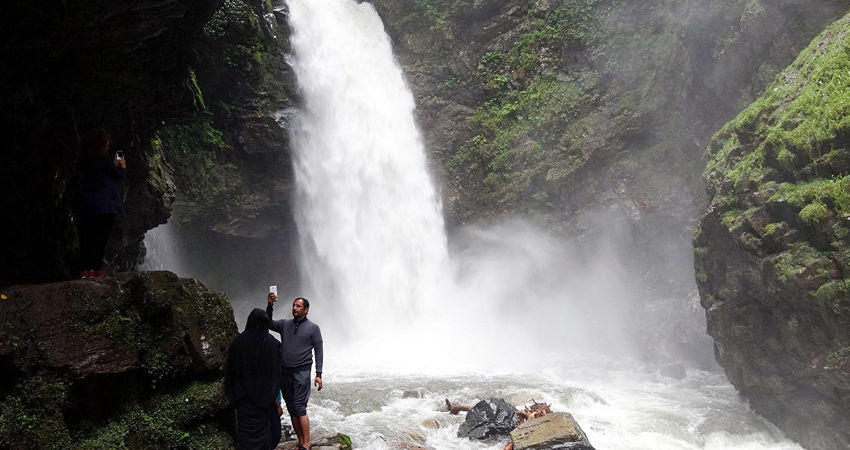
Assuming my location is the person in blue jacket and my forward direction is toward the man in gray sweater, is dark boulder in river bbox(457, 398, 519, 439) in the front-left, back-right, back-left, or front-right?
front-left

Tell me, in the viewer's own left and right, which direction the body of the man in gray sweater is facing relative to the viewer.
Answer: facing the viewer and to the left of the viewer

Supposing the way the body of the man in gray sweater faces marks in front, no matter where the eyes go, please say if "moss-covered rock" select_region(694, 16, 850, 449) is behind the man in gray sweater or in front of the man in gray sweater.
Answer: behind

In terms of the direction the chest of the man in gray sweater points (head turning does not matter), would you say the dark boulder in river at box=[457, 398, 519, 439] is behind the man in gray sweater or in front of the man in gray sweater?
behind

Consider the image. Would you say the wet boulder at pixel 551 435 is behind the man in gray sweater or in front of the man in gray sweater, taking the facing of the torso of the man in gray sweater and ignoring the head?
behind
